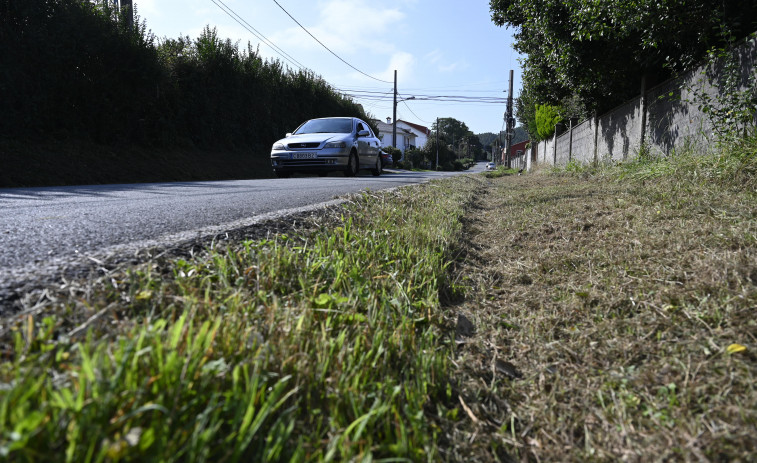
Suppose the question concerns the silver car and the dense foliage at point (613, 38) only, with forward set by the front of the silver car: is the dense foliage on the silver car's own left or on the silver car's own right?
on the silver car's own left

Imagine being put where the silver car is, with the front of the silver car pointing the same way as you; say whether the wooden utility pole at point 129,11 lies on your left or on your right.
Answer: on your right

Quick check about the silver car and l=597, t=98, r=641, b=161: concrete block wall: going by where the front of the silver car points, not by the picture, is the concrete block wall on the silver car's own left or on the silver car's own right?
on the silver car's own left

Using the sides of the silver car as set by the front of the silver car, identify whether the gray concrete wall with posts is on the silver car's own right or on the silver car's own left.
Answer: on the silver car's own left

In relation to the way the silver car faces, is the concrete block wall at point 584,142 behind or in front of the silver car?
behind

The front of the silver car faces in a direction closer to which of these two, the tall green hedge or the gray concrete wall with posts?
the tall green hedge

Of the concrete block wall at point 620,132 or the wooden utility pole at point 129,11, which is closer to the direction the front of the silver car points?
the wooden utility pole
